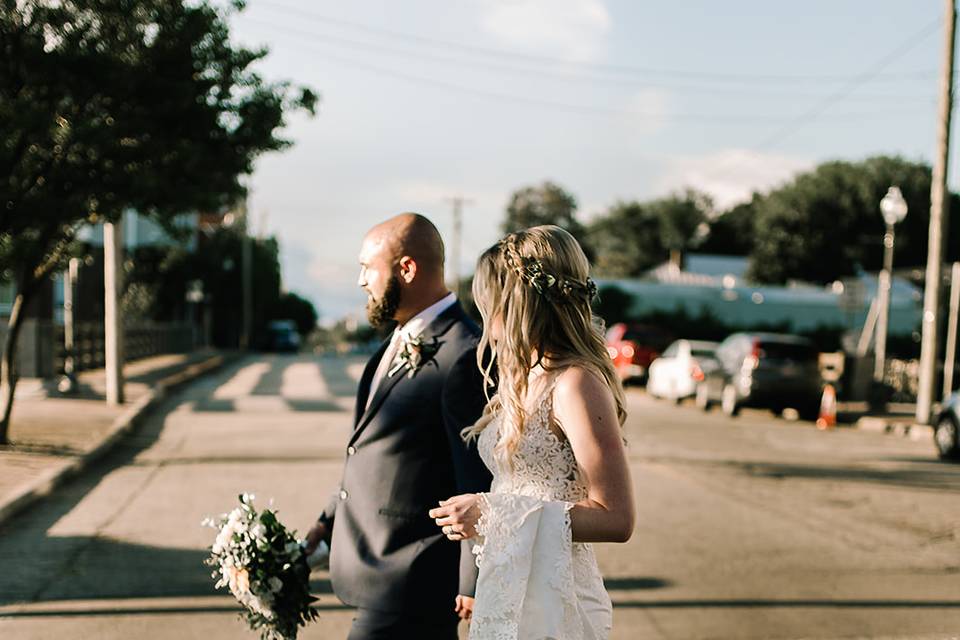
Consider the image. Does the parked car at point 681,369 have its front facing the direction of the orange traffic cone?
no

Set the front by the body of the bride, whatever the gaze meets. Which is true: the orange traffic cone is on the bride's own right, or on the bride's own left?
on the bride's own right

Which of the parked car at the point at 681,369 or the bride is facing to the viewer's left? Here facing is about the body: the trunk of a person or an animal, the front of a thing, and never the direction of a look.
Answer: the bride

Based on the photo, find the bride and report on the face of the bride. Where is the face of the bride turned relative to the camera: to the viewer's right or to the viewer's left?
to the viewer's left

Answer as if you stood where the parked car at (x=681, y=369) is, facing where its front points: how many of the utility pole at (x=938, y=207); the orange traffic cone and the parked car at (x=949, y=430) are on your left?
0

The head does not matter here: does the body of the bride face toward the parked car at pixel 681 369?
no

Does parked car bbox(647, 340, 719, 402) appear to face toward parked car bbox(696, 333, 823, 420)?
no

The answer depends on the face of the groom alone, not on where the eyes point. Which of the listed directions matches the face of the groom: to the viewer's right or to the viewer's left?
to the viewer's left

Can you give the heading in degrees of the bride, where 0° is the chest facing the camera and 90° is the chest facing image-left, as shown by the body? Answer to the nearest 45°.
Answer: approximately 90°

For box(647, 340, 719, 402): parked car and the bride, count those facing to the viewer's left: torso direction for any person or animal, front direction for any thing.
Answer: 1

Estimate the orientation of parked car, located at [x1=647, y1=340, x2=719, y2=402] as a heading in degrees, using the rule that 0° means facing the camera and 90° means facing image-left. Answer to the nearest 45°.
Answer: approximately 225°

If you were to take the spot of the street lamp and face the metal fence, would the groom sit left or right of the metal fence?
left

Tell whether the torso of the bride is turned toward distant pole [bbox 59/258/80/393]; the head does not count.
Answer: no
